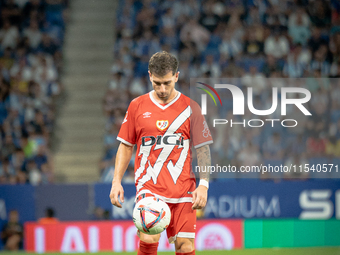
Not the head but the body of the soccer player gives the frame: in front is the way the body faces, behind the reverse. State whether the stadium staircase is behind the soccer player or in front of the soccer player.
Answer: behind

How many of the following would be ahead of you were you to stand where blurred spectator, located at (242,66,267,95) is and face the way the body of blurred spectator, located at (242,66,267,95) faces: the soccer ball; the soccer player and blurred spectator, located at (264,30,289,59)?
2

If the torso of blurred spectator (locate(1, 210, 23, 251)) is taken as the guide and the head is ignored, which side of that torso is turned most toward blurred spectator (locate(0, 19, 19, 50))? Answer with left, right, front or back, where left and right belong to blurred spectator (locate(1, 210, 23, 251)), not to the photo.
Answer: back

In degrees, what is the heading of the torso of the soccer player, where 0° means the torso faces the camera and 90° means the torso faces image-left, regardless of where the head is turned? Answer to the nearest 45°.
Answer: approximately 0°

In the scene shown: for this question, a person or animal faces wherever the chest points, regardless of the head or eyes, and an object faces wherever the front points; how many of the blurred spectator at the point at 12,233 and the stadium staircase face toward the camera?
2

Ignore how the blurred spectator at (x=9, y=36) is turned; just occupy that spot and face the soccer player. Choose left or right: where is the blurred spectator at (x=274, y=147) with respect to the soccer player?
left

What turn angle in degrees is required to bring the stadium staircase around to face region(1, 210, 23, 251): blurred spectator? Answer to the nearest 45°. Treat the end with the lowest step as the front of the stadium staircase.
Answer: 0° — it already faces them

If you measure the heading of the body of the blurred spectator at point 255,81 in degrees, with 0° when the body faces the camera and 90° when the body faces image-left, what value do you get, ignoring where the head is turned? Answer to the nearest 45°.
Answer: approximately 0°

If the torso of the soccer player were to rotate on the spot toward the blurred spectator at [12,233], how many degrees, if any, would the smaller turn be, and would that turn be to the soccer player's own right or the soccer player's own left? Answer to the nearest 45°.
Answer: approximately 135° to the soccer player's own right
